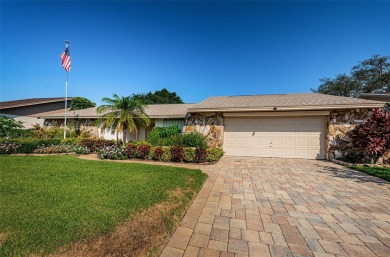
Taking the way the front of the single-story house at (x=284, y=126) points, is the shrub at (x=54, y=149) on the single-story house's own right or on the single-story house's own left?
on the single-story house's own right

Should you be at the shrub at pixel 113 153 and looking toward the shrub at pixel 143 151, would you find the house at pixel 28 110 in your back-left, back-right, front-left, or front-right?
back-left

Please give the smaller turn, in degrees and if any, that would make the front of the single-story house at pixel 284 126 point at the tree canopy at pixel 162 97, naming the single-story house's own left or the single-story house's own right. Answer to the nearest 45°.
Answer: approximately 135° to the single-story house's own right

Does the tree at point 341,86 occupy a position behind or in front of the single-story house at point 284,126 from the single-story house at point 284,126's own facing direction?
behind

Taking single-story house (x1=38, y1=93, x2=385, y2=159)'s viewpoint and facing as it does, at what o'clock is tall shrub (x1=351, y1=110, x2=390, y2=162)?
The tall shrub is roughly at 10 o'clock from the single-story house.

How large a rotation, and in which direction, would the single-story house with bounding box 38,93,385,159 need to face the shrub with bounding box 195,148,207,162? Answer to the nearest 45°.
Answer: approximately 45° to its right

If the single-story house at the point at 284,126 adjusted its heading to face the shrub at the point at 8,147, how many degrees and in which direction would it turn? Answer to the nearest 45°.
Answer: approximately 90° to its right

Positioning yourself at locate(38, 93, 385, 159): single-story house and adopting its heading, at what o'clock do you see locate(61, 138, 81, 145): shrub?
The shrub is roughly at 3 o'clock from the single-story house.

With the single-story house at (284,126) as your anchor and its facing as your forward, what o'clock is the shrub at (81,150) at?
The shrub is roughly at 3 o'clock from the single-story house.

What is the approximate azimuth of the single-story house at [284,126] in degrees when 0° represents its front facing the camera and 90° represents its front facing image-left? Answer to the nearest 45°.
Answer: approximately 0°

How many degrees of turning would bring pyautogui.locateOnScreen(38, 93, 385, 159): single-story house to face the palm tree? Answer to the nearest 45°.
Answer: approximately 90° to its right

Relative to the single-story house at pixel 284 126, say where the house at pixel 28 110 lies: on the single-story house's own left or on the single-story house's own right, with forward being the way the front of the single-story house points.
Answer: on the single-story house's own right
